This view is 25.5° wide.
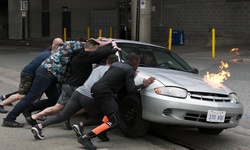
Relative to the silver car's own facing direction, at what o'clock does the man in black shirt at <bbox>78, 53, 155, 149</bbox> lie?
The man in black shirt is roughly at 2 o'clock from the silver car.

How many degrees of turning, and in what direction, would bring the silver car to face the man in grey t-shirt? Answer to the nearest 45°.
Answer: approximately 135° to its right

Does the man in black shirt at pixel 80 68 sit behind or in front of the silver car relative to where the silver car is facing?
behind

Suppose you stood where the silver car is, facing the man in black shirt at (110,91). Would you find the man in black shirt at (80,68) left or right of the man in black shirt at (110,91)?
right

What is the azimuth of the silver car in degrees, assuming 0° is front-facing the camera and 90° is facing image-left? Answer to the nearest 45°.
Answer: approximately 315°
